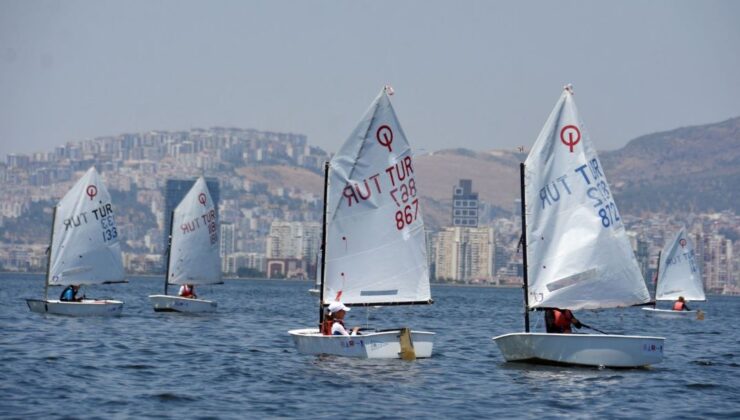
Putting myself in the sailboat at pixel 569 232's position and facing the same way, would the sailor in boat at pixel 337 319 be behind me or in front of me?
in front

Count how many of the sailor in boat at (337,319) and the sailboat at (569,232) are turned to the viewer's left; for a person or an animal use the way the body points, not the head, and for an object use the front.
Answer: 1

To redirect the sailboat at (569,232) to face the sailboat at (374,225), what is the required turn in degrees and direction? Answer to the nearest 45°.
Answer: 0° — it already faces it

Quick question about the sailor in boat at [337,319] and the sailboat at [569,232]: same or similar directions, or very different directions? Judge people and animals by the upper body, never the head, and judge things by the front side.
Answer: very different directions

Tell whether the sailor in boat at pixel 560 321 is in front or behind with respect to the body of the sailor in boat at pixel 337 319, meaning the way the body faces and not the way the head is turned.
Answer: in front

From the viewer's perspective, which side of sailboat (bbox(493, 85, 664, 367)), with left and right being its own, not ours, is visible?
left
